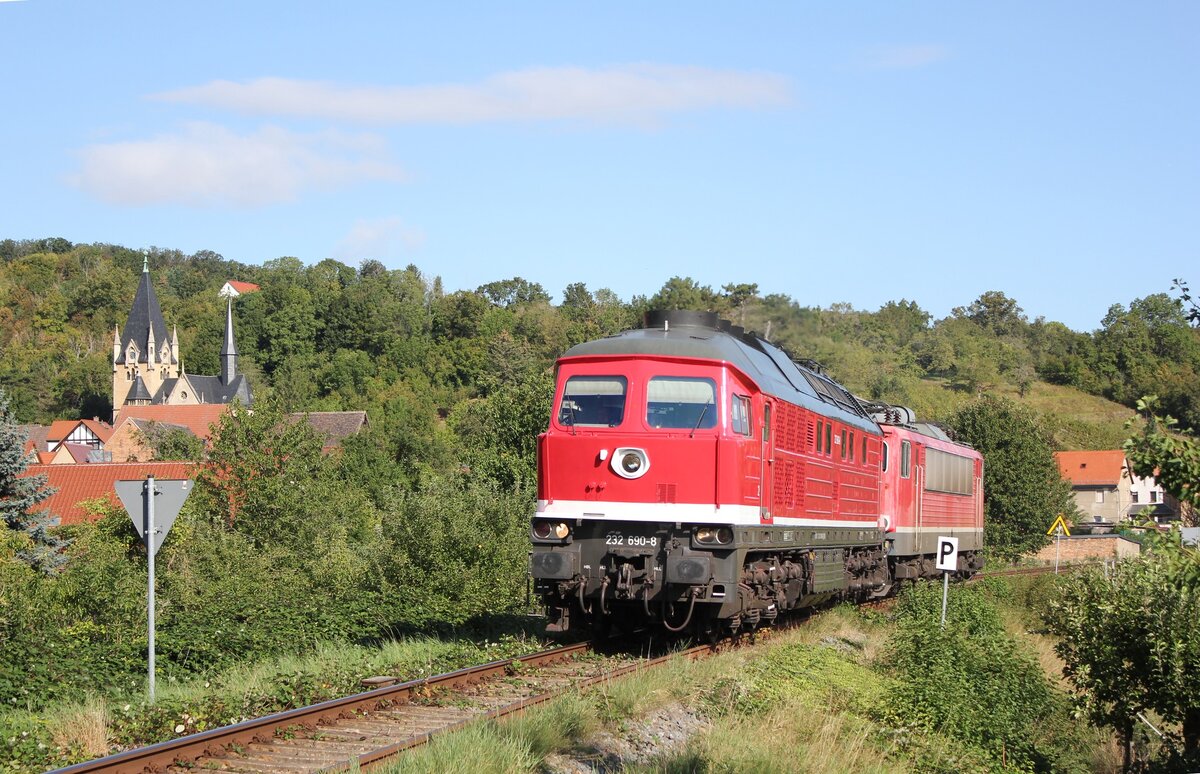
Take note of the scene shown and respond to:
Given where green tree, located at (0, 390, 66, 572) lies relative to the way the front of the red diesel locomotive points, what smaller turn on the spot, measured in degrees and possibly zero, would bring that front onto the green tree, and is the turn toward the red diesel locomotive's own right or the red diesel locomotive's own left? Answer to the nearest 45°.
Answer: approximately 90° to the red diesel locomotive's own right

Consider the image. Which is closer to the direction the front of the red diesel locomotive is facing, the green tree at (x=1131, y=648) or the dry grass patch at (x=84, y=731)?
the dry grass patch

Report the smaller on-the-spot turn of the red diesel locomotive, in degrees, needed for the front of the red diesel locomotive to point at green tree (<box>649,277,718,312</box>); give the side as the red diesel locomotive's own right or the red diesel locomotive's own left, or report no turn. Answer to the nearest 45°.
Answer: approximately 135° to the red diesel locomotive's own right

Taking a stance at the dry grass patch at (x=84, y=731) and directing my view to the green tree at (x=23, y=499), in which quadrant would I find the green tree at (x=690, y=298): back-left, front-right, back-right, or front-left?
front-right

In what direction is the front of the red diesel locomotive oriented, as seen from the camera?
facing the viewer and to the left of the viewer

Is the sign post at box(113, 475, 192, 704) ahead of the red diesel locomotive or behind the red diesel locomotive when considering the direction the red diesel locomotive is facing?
ahead
